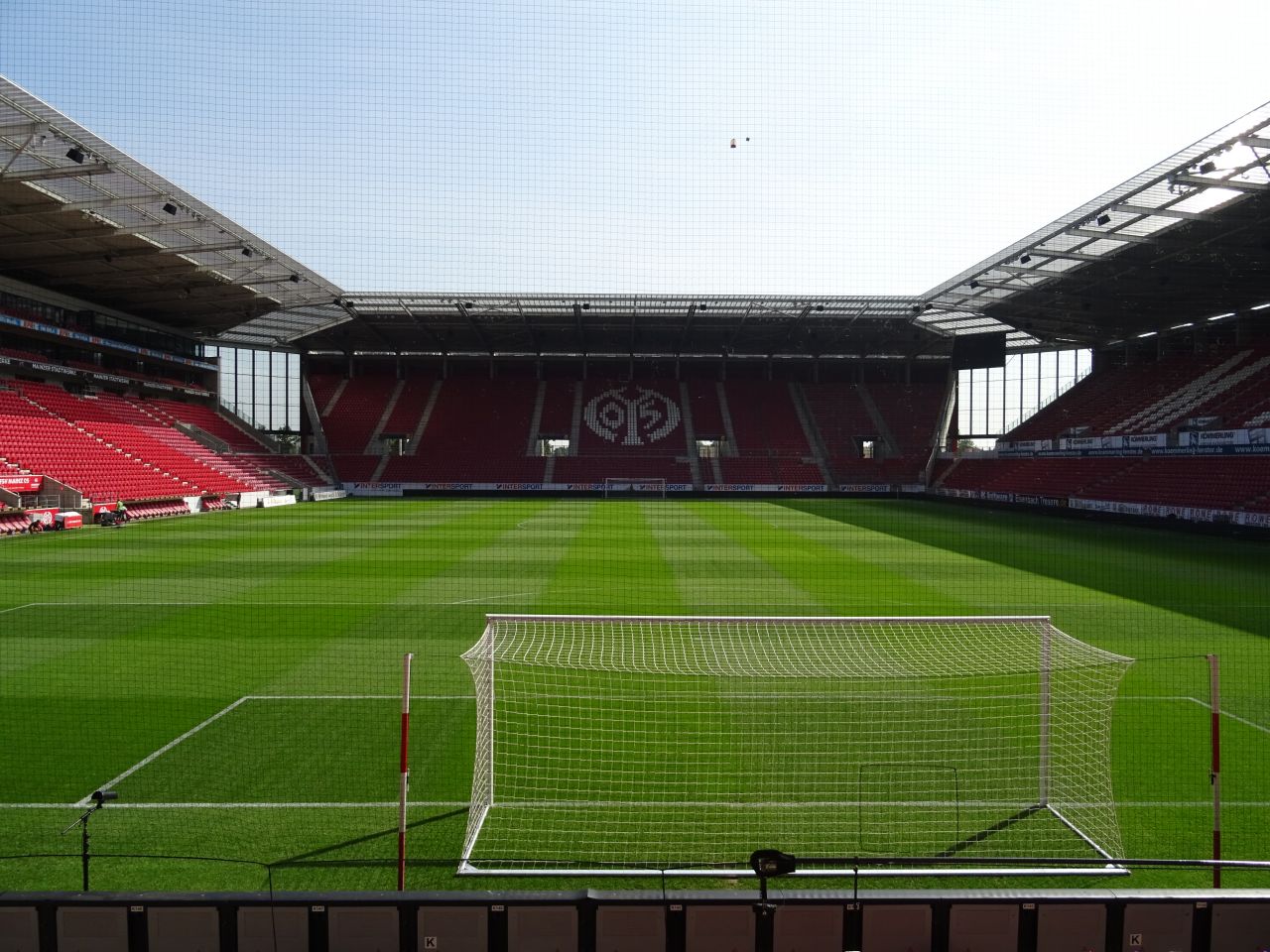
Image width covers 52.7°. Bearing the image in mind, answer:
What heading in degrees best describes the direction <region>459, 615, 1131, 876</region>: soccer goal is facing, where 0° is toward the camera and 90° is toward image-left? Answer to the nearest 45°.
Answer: approximately 180°
